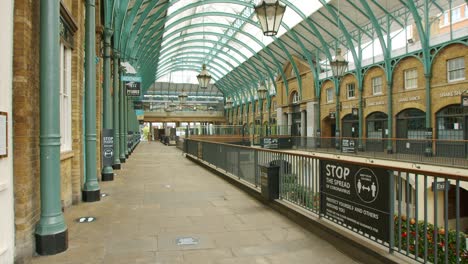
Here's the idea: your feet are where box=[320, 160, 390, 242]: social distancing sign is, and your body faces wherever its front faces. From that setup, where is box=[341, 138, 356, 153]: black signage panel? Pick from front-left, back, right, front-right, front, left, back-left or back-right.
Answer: back-right

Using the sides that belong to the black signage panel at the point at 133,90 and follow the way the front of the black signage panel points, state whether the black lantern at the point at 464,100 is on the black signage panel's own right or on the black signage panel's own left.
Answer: on the black signage panel's own left

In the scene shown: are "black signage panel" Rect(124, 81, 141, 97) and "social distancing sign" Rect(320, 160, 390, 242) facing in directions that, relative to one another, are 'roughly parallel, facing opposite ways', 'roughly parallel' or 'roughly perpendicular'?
roughly perpendicular

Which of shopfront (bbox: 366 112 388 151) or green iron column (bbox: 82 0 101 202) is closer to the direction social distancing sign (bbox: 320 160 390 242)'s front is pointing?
the green iron column

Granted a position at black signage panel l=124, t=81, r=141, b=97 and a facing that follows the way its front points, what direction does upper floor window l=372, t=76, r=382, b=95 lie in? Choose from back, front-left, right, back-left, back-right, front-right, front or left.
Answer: left

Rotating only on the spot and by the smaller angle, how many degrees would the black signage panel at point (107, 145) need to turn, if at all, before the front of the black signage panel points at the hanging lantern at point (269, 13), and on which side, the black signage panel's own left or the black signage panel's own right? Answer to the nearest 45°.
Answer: approximately 45° to the black signage panel's own left

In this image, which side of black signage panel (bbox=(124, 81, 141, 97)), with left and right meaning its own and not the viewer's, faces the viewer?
front

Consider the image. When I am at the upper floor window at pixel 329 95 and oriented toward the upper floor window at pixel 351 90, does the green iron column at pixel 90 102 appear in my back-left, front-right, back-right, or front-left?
front-right

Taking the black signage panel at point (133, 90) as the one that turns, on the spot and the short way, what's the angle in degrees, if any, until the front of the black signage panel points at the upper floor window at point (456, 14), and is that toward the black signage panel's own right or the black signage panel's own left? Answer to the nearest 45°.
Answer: approximately 90° to the black signage panel's own left

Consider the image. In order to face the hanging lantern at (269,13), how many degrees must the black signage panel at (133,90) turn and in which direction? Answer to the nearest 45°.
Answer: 0° — it already faces it
